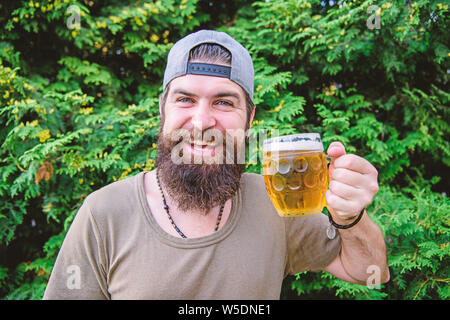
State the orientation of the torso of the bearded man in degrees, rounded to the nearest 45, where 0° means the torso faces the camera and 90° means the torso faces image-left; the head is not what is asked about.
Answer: approximately 0°
